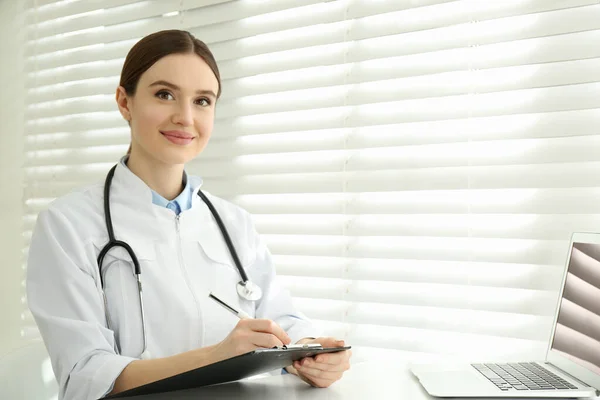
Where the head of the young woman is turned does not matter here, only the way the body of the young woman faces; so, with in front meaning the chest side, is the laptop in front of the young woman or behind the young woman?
in front

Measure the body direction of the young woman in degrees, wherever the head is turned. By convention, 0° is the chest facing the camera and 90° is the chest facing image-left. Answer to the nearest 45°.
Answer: approximately 315°
